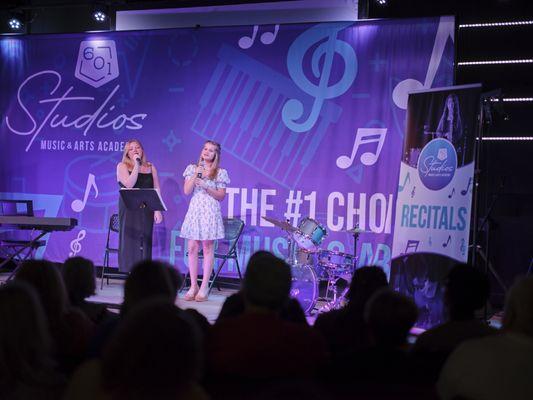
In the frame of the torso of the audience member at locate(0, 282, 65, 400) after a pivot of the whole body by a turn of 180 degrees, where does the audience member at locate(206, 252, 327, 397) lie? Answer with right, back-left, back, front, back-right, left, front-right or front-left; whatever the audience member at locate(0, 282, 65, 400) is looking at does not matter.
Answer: left

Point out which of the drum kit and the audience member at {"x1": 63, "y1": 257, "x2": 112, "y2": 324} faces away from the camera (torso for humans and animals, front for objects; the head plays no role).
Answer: the audience member

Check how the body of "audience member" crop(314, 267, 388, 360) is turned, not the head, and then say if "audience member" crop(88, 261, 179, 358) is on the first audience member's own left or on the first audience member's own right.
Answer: on the first audience member's own left

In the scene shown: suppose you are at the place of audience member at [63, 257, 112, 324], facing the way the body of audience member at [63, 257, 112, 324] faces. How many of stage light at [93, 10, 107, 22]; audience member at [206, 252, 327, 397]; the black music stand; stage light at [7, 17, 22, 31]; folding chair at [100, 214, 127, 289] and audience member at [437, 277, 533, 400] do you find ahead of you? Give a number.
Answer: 4

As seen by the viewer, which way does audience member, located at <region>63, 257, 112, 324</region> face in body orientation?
away from the camera

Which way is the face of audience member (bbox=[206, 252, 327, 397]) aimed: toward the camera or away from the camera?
away from the camera

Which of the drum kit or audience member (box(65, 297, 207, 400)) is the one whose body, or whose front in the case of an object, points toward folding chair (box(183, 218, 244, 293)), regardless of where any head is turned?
the audience member

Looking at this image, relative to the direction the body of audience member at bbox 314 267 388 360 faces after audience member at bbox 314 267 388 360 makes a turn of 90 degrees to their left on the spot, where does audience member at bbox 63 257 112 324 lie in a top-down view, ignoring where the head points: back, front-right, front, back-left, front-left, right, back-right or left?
front

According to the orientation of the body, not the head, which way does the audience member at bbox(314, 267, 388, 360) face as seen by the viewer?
away from the camera

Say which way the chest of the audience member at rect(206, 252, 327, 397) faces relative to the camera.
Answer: away from the camera

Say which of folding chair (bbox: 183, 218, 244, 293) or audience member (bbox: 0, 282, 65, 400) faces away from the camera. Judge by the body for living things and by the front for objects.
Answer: the audience member

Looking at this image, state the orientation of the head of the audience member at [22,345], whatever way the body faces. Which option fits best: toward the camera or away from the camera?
away from the camera

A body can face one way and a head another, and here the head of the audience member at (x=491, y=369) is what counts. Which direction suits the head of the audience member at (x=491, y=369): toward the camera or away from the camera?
away from the camera

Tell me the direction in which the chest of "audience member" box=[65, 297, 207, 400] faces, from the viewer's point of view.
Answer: away from the camera

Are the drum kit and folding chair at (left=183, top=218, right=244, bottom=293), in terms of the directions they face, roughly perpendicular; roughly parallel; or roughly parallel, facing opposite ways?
roughly parallel

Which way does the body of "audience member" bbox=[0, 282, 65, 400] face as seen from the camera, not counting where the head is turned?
away from the camera

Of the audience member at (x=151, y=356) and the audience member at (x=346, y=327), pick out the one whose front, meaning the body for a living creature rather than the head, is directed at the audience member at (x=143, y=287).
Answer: the audience member at (x=151, y=356)

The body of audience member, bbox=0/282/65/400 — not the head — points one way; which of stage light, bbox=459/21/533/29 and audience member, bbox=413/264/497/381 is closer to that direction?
the stage light

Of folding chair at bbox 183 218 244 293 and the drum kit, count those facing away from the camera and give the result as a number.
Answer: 0

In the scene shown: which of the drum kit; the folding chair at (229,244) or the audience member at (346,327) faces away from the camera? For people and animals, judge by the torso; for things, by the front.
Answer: the audience member

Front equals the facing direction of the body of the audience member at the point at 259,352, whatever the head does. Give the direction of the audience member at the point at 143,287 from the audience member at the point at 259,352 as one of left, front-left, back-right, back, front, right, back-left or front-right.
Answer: front-left

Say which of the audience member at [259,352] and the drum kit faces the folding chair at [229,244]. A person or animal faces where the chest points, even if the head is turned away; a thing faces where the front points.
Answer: the audience member
